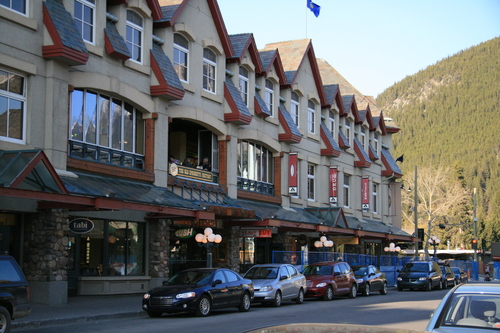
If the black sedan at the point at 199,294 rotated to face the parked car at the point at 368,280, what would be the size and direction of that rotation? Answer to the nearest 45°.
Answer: approximately 180°

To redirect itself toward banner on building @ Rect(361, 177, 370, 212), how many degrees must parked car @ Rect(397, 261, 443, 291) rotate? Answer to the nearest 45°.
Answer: approximately 135° to its right

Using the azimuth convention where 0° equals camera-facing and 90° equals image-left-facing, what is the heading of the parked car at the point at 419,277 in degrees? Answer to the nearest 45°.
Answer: approximately 45°

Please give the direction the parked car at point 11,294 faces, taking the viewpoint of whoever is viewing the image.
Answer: facing to the left of the viewer

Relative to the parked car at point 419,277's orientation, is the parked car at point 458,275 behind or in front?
behind

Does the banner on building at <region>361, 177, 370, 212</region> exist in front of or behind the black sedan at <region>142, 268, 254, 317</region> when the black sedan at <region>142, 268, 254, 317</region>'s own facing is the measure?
behind

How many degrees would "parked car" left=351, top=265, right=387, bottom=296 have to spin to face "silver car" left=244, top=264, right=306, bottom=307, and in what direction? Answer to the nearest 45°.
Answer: approximately 45° to its left

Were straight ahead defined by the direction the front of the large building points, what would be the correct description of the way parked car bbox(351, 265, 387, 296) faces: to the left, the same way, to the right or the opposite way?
to the right
